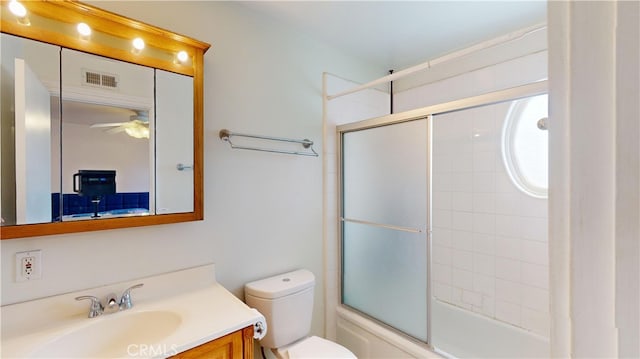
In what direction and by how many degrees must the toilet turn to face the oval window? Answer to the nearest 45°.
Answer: approximately 45° to its left

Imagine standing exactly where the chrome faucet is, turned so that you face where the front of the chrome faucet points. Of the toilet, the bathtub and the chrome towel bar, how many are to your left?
3

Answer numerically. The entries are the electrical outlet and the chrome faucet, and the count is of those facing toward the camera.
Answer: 2

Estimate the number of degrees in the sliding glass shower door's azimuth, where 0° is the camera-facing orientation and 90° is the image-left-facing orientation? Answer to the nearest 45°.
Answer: approximately 45°

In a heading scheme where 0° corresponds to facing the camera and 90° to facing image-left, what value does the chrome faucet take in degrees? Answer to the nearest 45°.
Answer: approximately 0°
